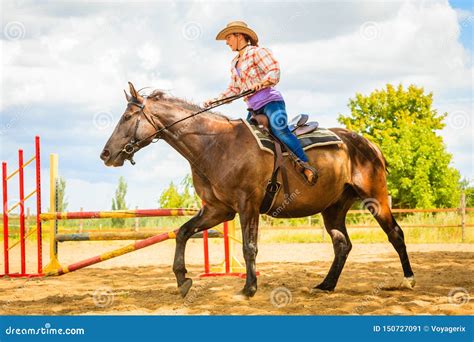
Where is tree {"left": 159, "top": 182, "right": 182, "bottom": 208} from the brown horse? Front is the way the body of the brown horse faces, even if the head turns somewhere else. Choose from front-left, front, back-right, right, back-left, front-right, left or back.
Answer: right

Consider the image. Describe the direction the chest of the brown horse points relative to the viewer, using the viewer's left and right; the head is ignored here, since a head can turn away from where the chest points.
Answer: facing to the left of the viewer

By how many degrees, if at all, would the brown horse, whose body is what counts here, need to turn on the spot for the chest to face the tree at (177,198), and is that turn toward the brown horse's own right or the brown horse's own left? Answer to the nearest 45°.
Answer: approximately 90° to the brown horse's own right

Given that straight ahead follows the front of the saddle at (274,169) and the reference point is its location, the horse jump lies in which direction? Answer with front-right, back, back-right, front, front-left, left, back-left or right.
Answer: front-right

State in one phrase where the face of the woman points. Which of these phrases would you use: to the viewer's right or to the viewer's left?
to the viewer's left

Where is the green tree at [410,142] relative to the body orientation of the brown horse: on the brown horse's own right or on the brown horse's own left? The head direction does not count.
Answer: on the brown horse's own right

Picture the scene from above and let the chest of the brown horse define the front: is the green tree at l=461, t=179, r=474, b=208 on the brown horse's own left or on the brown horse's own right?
on the brown horse's own right

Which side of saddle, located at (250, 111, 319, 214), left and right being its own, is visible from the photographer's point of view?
left

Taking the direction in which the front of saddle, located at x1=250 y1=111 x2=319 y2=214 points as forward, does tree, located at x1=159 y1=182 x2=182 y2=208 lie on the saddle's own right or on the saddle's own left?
on the saddle's own right
